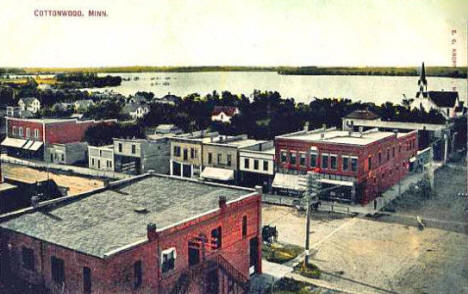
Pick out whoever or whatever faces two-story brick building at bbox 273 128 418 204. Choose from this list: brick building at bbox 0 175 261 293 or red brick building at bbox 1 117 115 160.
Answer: the brick building

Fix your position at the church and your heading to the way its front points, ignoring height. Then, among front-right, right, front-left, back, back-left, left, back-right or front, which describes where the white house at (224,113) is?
front-right

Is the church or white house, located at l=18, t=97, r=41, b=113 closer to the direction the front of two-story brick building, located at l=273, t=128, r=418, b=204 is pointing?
the white house

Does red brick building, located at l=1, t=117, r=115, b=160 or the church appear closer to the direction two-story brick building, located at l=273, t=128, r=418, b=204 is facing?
the red brick building

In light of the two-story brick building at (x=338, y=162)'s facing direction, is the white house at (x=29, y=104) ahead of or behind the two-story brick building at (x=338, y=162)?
behind

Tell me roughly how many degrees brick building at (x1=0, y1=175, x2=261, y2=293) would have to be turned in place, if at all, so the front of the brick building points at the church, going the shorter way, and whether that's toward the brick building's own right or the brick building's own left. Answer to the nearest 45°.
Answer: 0° — it already faces it

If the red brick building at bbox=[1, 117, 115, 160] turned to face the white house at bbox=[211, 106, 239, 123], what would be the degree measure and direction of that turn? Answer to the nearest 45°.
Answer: approximately 135° to its left

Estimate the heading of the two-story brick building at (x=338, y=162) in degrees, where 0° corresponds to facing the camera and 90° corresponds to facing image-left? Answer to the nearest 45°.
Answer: approximately 45°

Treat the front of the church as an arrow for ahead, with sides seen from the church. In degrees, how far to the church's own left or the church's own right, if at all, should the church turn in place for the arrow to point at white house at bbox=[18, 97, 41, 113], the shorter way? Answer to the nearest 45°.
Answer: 0° — it already faces it

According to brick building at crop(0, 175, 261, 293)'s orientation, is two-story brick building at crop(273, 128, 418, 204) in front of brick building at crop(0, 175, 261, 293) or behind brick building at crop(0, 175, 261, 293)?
in front
